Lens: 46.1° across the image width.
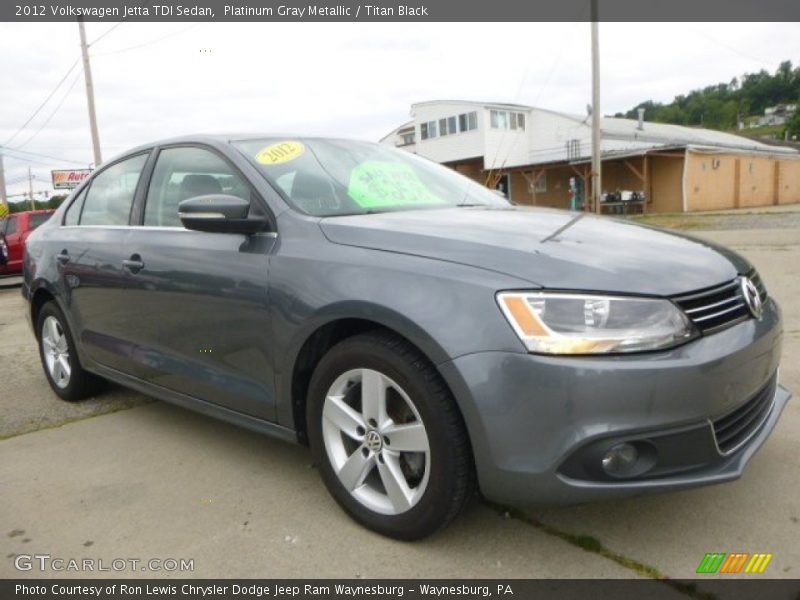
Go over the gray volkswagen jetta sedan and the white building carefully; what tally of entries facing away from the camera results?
0

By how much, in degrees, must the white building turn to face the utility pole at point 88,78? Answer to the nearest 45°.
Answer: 0° — it already faces it

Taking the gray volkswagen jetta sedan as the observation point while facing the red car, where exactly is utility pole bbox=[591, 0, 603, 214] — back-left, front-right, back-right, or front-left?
front-right

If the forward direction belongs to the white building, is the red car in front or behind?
in front

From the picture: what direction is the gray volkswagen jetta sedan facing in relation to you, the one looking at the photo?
facing the viewer and to the right of the viewer

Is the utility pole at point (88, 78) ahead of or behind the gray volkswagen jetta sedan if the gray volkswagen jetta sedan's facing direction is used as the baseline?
behind

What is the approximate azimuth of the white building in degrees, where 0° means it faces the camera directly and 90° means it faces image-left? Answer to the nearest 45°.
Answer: approximately 45°

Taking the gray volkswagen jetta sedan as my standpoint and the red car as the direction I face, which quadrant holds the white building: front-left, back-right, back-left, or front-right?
front-right

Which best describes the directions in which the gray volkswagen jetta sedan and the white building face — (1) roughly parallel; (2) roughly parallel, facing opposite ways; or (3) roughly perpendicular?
roughly perpendicular

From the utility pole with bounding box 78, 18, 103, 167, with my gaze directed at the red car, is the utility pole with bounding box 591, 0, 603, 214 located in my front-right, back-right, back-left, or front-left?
front-left

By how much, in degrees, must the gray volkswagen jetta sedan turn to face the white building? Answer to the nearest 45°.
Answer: approximately 135° to its left

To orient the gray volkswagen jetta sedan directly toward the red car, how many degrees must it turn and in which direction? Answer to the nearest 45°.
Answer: approximately 180°
